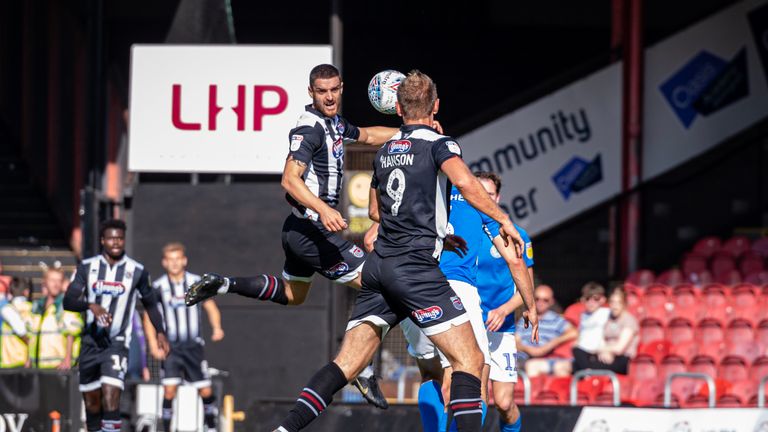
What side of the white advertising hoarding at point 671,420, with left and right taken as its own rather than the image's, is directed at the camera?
front

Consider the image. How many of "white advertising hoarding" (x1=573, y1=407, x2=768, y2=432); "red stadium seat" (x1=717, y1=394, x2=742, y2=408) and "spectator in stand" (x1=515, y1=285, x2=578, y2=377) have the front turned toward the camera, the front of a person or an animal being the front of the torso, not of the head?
3

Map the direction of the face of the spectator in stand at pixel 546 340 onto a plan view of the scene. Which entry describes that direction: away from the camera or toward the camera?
toward the camera

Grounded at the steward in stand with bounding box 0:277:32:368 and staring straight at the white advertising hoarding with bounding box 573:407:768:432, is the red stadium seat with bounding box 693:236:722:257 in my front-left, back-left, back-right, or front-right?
front-left

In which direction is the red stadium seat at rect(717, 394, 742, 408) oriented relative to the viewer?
toward the camera

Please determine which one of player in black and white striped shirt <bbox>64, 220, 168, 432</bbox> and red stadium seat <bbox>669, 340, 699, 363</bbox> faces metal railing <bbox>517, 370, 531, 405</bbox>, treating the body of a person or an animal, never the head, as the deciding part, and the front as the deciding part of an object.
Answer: the red stadium seat

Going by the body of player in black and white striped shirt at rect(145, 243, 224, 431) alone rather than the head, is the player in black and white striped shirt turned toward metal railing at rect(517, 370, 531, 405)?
no

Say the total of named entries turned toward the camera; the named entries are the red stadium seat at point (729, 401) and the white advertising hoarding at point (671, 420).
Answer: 2

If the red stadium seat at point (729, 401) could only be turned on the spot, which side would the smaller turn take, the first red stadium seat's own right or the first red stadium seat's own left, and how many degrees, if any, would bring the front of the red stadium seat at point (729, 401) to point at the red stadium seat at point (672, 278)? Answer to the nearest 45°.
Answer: approximately 180°

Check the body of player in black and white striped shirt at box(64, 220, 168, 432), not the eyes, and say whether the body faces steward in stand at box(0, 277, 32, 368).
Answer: no

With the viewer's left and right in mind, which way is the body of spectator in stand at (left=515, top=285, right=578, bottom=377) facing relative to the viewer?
facing the viewer

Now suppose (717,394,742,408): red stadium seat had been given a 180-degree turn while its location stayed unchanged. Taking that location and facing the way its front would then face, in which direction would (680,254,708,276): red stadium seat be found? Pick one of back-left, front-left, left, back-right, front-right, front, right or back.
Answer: front
